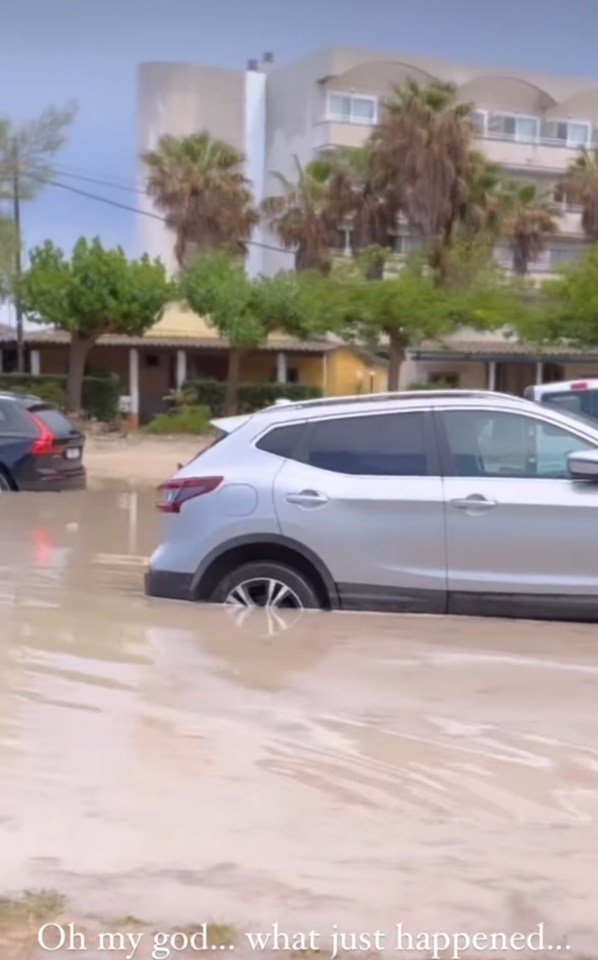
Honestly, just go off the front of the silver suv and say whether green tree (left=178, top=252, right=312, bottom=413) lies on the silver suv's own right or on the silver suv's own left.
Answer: on the silver suv's own left

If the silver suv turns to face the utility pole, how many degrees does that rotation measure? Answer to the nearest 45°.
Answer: approximately 90° to its left

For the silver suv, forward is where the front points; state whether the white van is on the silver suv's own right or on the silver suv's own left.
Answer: on the silver suv's own left

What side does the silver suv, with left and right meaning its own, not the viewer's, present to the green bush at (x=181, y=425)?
left

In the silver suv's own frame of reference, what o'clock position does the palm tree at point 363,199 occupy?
The palm tree is roughly at 9 o'clock from the silver suv.

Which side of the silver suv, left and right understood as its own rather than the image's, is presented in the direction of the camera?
right

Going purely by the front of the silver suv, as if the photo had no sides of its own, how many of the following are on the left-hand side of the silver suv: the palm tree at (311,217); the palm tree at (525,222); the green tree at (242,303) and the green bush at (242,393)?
4

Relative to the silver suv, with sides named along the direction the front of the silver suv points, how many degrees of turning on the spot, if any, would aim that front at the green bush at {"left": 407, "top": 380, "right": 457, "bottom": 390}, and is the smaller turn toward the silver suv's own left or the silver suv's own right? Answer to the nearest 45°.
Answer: approximately 90° to the silver suv's own left

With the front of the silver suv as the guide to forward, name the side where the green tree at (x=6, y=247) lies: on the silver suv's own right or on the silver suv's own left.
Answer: on the silver suv's own left

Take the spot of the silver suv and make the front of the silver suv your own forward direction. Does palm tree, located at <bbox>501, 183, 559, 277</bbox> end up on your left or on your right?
on your left

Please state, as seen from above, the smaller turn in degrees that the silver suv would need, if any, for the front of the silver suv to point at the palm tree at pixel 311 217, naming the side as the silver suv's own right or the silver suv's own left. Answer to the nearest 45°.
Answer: approximately 90° to the silver suv's own left

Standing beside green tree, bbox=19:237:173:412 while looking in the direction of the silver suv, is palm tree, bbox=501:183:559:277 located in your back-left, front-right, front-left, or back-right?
back-left
